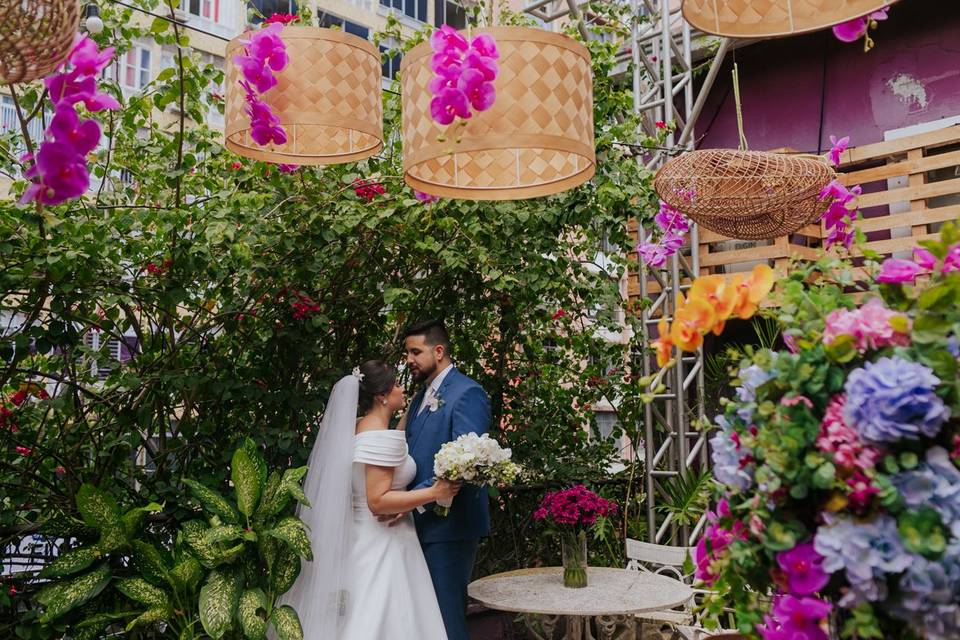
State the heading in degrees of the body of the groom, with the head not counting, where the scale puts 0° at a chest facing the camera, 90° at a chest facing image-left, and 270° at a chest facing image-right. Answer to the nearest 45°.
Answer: approximately 45°

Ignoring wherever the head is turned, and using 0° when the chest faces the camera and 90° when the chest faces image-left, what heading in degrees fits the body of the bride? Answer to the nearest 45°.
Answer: approximately 270°

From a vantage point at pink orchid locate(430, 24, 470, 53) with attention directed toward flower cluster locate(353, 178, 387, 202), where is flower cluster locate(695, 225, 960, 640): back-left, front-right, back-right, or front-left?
back-right

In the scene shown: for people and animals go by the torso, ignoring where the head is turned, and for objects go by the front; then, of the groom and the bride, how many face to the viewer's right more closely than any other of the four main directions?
1

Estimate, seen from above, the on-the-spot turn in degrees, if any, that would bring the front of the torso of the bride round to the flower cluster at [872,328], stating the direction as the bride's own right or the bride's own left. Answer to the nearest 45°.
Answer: approximately 90° to the bride's own right

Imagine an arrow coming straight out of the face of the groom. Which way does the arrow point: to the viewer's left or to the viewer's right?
to the viewer's left

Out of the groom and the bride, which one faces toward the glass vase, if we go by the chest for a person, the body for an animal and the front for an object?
the bride

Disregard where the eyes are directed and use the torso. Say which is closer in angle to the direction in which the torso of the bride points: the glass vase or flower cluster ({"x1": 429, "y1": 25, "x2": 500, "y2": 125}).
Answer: the glass vase

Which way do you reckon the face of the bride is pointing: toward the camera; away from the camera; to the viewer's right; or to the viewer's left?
to the viewer's right
